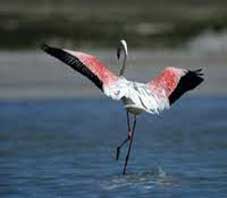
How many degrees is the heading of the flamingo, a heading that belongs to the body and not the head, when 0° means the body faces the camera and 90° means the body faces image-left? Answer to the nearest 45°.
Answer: approximately 135°
